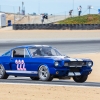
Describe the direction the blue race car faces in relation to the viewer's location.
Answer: facing the viewer and to the right of the viewer
